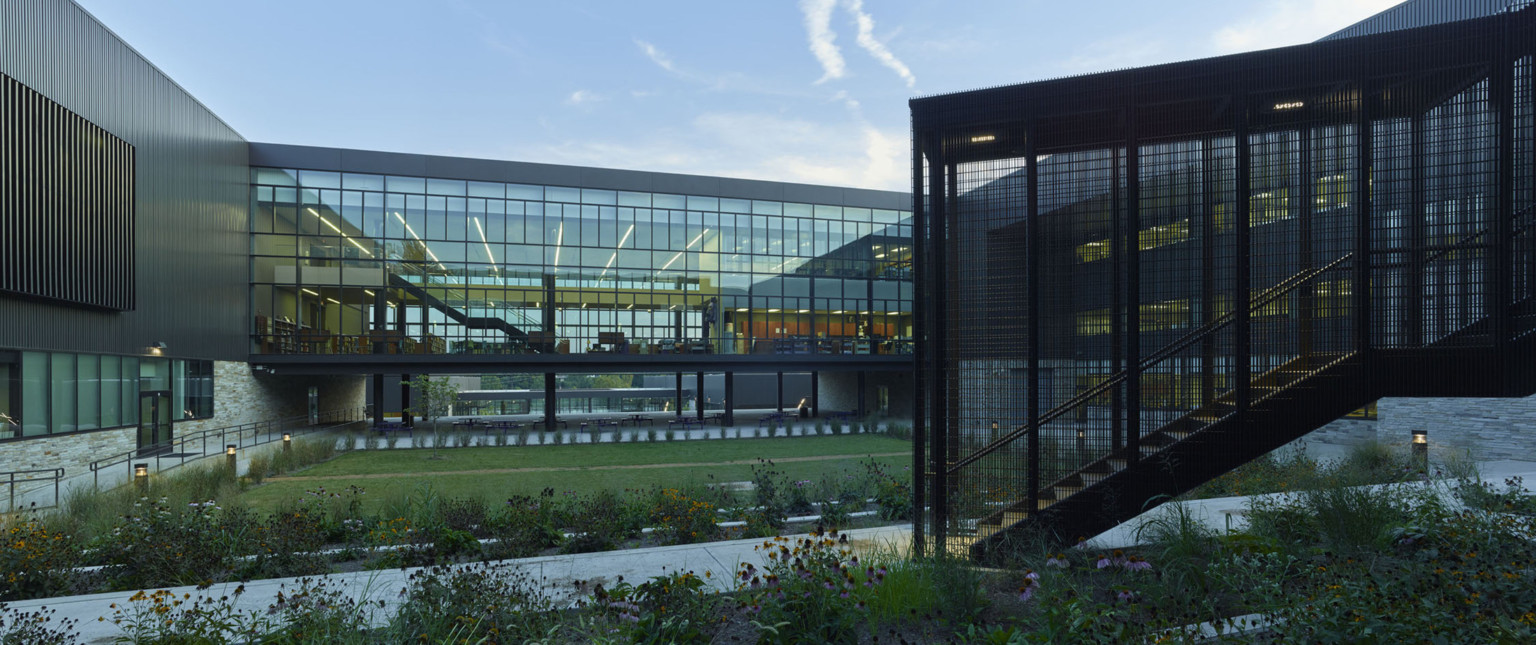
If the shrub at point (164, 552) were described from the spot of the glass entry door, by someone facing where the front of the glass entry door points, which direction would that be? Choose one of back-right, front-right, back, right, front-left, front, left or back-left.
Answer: front-right

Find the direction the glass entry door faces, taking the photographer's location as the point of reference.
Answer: facing the viewer and to the right of the viewer

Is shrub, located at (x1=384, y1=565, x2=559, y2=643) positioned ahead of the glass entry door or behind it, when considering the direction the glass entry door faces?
ahead

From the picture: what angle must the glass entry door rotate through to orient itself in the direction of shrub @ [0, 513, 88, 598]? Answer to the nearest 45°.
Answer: approximately 45° to its right

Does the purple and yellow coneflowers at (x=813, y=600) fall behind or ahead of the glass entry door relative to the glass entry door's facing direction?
ahead
